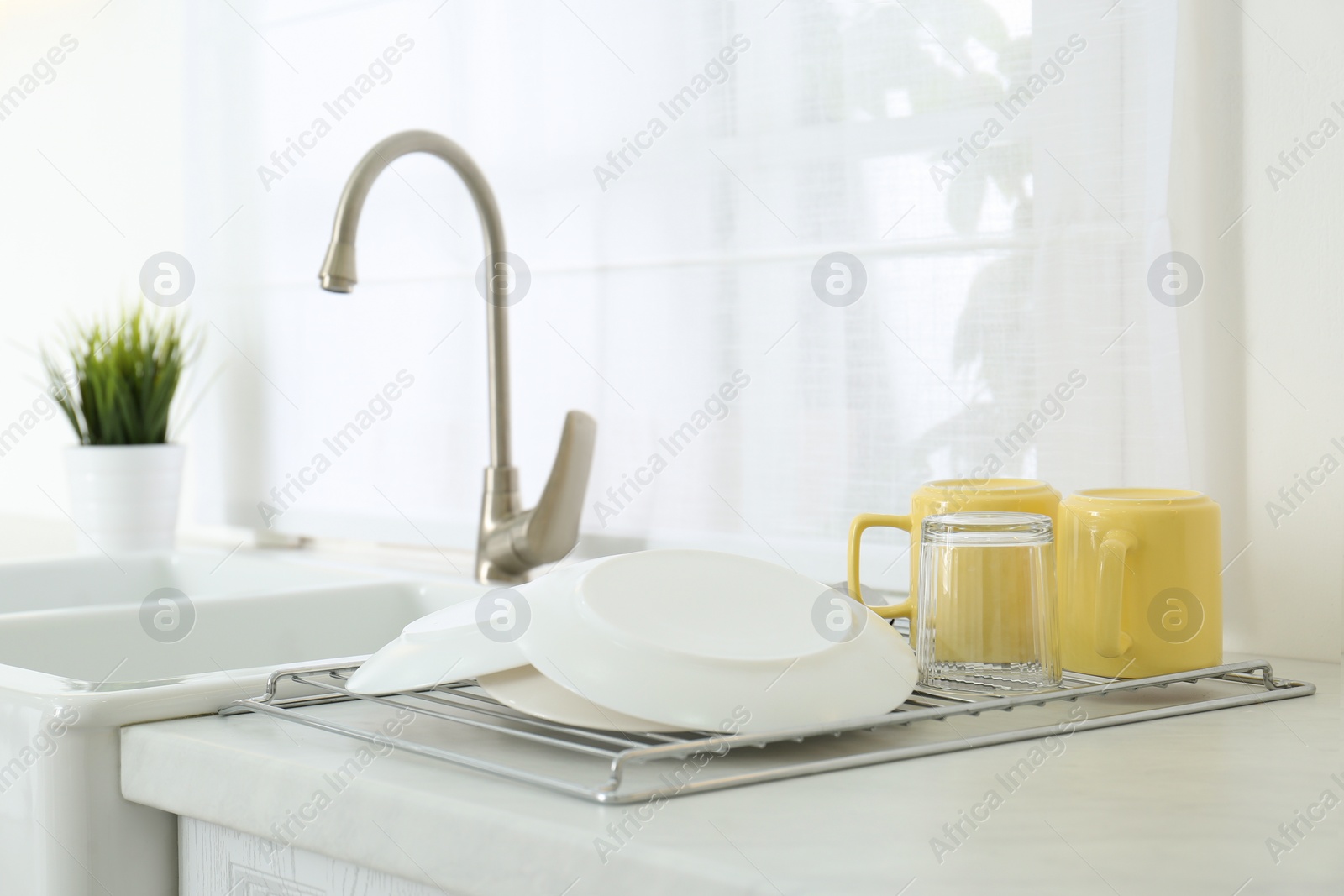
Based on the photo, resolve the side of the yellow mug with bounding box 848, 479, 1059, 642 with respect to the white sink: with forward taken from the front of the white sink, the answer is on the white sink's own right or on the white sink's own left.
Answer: on the white sink's own left

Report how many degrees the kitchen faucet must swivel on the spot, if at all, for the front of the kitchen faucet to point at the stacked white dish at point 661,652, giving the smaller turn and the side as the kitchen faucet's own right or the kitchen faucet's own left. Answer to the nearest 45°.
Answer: approximately 45° to the kitchen faucet's own left

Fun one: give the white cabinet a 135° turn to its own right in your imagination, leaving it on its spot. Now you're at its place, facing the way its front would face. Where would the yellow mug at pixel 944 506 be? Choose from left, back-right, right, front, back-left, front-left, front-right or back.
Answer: right

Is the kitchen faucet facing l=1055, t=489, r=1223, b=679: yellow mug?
no

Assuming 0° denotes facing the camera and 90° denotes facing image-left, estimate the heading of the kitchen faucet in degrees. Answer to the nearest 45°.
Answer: approximately 45°

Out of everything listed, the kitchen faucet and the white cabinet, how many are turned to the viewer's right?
0

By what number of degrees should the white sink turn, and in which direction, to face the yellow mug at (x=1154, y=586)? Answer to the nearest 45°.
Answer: approximately 90° to its left

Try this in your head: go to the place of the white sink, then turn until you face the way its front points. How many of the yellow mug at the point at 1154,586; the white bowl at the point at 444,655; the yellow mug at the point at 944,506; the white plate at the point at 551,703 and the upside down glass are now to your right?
0

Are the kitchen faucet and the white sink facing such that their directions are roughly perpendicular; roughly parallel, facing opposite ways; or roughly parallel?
roughly parallel

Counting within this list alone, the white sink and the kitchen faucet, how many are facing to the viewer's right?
0

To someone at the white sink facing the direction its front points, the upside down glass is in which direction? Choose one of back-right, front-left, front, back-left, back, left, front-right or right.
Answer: left

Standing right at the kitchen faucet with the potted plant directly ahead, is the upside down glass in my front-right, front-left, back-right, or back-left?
back-left

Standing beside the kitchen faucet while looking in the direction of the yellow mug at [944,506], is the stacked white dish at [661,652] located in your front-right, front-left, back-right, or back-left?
front-right

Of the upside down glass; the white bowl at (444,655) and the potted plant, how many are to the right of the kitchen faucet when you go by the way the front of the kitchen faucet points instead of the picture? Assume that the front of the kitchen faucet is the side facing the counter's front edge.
1

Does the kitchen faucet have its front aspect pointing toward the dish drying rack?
no

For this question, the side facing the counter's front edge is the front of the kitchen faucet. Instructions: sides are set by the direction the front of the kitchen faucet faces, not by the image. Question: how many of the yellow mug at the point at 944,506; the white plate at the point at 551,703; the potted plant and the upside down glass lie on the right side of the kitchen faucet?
1

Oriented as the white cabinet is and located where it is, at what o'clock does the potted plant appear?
The potted plant is roughly at 4 o'clock from the white cabinet.

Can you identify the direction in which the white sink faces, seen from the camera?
facing the viewer and to the left of the viewer
